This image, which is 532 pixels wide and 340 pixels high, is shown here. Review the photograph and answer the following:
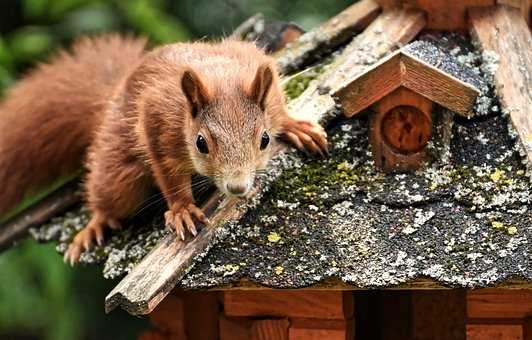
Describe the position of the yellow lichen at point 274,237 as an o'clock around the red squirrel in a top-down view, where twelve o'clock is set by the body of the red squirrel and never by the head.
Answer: The yellow lichen is roughly at 12 o'clock from the red squirrel.

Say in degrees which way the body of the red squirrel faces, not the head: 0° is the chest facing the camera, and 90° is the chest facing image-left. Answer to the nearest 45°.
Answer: approximately 315°
